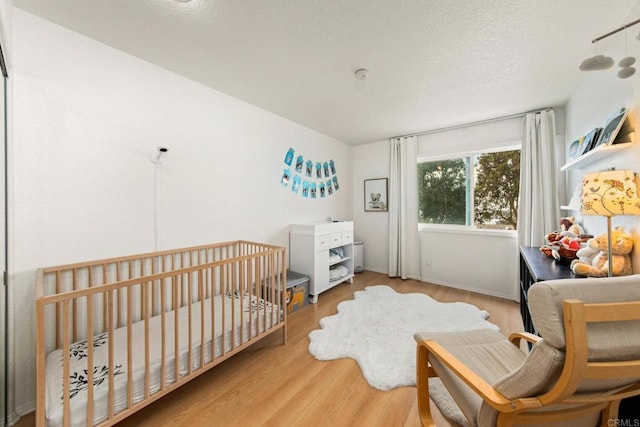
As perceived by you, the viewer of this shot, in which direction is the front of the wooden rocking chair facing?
facing away from the viewer and to the left of the viewer

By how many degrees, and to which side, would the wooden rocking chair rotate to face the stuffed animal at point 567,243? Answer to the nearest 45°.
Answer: approximately 45° to its right

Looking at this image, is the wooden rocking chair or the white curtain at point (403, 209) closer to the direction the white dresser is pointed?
the wooden rocking chair

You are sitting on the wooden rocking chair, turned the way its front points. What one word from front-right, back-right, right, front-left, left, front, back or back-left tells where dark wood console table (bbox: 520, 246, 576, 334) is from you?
front-right

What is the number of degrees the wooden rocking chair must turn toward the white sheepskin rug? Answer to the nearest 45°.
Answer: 0° — it already faces it

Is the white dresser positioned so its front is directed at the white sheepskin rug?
yes

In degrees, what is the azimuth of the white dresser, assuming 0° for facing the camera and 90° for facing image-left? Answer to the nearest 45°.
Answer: approximately 315°

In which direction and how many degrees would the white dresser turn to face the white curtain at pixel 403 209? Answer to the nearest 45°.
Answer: approximately 90° to its left
